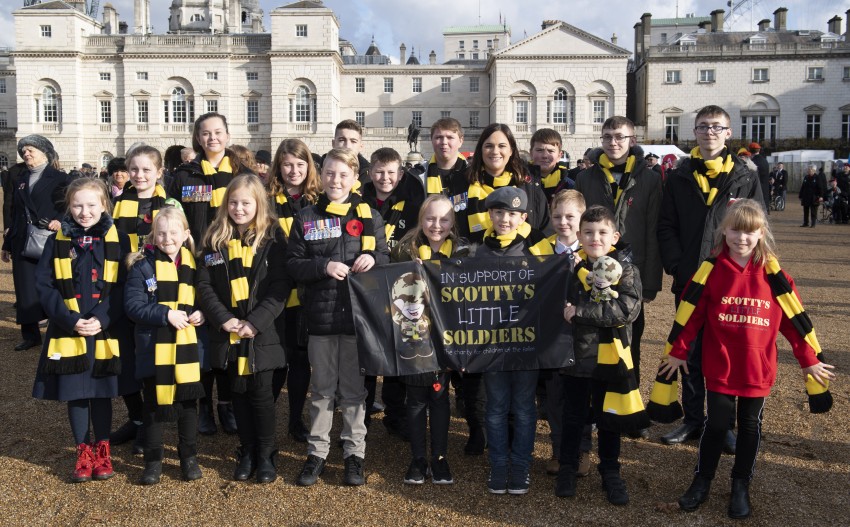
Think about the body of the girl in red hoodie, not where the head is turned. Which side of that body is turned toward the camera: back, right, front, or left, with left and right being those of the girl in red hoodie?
front

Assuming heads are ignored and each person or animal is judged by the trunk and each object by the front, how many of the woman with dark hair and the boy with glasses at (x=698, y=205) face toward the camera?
2

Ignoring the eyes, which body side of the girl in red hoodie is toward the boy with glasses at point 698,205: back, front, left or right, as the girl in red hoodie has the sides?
back

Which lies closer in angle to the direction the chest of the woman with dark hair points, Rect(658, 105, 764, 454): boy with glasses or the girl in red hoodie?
the girl in red hoodie

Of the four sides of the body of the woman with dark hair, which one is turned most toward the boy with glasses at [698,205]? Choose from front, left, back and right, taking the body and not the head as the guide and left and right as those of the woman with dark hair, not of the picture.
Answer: left

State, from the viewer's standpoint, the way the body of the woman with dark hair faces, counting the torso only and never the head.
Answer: toward the camera

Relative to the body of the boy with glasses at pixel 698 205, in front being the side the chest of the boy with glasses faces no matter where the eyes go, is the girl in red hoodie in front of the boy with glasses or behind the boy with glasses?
in front

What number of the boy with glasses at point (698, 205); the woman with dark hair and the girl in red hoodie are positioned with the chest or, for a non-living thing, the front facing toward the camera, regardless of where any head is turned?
3

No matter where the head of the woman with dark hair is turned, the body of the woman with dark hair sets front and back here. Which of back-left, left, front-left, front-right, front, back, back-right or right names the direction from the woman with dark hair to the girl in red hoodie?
front-left

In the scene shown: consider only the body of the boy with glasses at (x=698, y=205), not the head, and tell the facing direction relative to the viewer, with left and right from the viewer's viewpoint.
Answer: facing the viewer

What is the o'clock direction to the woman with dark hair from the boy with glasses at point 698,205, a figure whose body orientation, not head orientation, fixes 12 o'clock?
The woman with dark hair is roughly at 2 o'clock from the boy with glasses.
